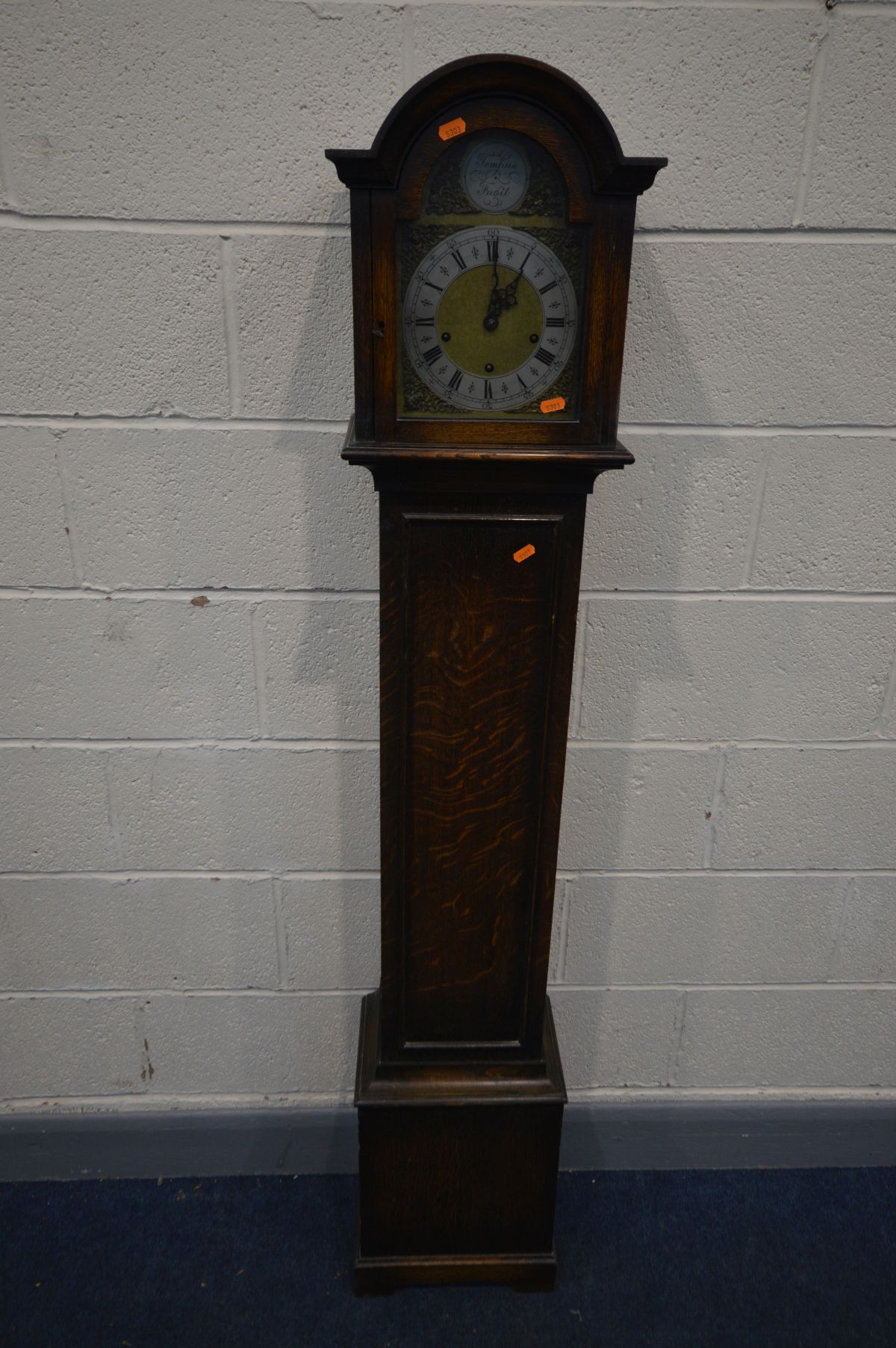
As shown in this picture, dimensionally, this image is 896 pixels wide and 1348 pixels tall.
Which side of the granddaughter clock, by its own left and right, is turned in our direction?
front

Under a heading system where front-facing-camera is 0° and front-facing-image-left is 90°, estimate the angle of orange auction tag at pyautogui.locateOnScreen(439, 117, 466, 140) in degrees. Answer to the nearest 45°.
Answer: approximately 0°
